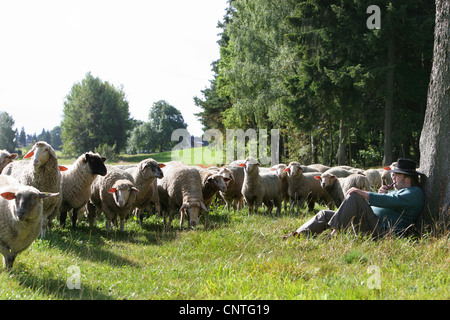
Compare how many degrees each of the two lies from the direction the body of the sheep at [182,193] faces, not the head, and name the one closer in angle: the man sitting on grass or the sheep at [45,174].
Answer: the man sitting on grass

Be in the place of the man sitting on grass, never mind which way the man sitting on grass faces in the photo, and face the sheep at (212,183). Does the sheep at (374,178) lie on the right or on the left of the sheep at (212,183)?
right

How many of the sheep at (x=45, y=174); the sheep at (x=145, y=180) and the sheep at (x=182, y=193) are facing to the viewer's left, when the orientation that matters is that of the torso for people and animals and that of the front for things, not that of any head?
0

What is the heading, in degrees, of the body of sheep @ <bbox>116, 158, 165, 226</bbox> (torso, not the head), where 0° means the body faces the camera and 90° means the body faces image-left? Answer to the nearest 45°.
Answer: approximately 315°

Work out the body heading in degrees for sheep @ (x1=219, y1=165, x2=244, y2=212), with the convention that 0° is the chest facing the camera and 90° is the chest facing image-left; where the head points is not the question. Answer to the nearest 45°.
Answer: approximately 45°

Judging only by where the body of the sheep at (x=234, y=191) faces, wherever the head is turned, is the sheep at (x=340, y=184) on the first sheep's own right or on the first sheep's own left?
on the first sheep's own left

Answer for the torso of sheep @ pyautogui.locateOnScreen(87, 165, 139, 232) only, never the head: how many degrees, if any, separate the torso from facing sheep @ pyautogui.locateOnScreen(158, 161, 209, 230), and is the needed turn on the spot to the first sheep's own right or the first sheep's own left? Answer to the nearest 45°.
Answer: approximately 45° to the first sheep's own left

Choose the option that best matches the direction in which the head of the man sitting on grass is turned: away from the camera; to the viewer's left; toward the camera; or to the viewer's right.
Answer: to the viewer's left

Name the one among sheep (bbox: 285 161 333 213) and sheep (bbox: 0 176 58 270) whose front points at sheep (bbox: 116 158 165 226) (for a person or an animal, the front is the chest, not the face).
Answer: sheep (bbox: 285 161 333 213)

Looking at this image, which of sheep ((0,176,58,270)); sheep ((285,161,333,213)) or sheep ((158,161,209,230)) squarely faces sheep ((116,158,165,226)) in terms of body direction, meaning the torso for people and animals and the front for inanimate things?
sheep ((285,161,333,213))

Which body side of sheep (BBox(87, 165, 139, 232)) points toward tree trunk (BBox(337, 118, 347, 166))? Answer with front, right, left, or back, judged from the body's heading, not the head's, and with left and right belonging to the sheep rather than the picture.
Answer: left

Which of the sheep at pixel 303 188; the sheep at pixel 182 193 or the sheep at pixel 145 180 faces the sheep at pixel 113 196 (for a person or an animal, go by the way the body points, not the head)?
the sheep at pixel 303 188

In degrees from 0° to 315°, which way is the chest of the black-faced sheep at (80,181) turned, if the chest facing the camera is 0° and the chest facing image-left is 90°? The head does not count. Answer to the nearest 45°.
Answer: approximately 315°

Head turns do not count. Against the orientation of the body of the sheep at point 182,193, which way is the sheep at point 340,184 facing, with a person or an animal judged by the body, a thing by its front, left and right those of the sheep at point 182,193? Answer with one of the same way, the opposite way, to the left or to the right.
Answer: to the right

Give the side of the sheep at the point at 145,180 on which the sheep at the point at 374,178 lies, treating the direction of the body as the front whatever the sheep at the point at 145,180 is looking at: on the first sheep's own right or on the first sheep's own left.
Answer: on the first sheep's own left
